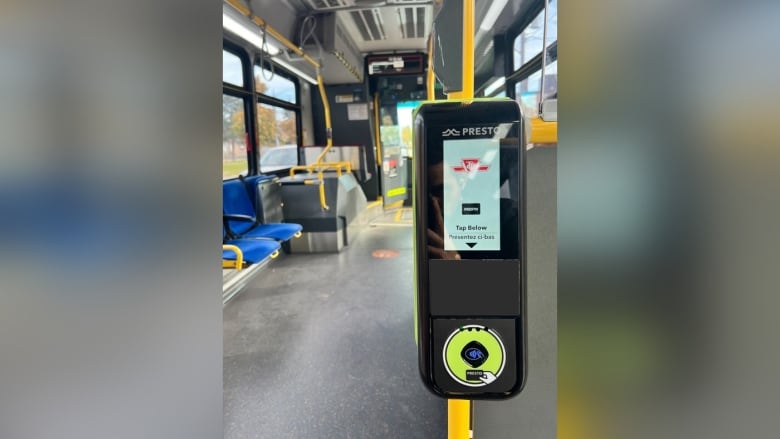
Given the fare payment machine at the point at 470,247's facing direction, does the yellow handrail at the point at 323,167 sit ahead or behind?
behind

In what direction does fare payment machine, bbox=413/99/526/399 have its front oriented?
toward the camera

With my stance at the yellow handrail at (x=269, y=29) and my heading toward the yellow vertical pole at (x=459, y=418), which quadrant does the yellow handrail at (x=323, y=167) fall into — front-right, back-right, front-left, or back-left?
back-left
